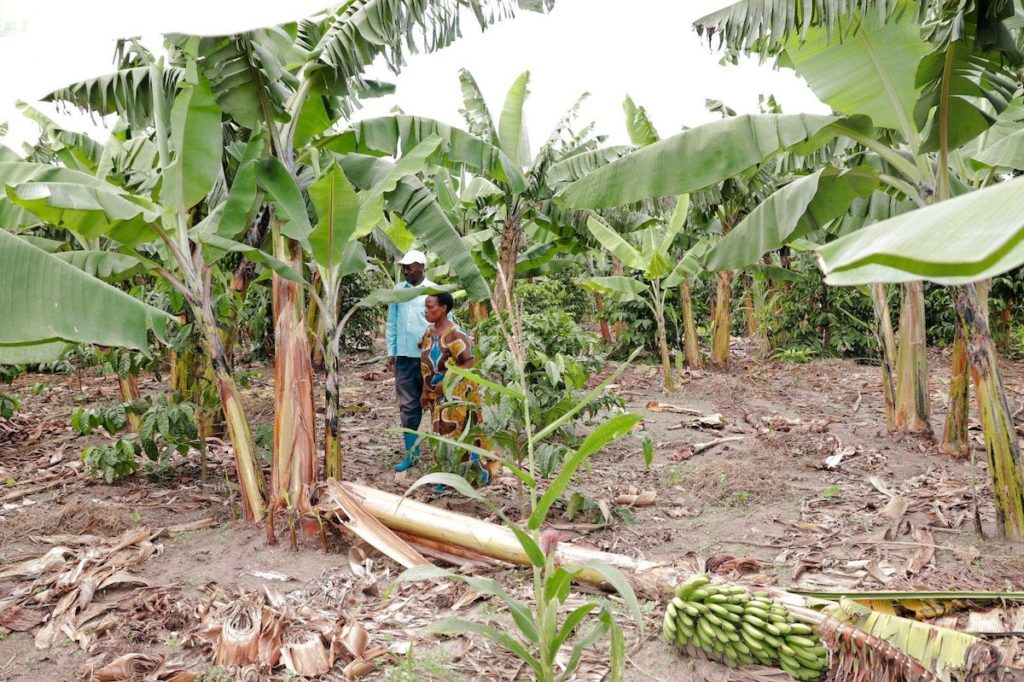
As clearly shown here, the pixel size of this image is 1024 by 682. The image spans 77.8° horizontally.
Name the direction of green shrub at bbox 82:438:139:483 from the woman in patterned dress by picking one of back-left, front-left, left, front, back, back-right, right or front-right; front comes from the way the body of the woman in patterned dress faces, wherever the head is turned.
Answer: front-right

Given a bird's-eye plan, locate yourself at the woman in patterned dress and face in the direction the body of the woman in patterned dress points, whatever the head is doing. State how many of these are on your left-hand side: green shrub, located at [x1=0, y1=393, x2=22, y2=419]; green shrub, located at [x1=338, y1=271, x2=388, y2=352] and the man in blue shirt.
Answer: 0

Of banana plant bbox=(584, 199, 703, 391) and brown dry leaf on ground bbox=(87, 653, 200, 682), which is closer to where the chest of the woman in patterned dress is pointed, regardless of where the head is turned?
the brown dry leaf on ground

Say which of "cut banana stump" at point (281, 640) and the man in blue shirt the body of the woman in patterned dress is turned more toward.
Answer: the cut banana stump

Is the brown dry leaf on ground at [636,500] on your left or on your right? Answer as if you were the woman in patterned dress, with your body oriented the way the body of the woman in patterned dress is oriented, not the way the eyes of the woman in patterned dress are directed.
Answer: on your left

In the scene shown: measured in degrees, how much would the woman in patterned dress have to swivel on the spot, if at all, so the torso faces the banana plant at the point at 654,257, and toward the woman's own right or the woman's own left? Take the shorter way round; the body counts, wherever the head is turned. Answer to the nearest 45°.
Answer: approximately 180°

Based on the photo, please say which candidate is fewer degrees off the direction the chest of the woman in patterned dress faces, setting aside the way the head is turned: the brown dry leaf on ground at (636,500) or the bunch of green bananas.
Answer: the bunch of green bananas

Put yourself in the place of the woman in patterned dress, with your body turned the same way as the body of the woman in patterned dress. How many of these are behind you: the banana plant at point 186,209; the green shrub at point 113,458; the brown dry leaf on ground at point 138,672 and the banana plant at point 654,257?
1

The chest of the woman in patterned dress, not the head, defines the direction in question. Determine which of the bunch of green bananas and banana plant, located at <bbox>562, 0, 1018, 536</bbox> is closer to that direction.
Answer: the bunch of green bananas

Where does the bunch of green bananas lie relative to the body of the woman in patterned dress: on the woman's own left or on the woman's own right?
on the woman's own left

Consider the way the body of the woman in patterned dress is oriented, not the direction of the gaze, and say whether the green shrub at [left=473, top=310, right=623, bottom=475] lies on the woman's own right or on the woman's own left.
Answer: on the woman's own left

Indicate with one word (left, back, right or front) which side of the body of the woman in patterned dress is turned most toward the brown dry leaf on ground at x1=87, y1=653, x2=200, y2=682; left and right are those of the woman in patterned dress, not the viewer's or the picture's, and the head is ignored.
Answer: front

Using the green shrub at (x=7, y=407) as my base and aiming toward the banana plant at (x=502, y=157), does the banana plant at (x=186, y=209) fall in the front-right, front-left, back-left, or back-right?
front-right

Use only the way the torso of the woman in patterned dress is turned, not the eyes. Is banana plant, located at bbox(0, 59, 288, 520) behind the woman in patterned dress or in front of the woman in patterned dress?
in front

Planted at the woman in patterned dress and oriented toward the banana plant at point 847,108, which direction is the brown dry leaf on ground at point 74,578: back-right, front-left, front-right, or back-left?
back-right

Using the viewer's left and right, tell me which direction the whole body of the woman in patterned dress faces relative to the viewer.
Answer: facing the viewer and to the left of the viewer
